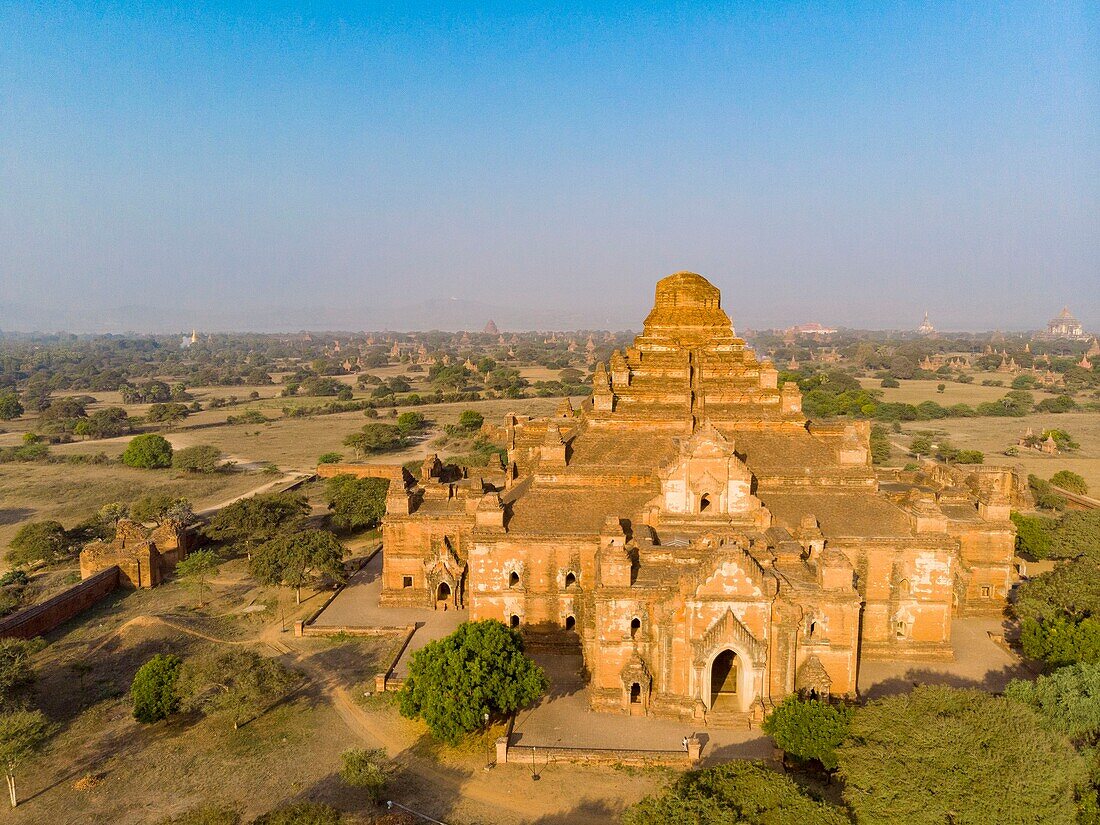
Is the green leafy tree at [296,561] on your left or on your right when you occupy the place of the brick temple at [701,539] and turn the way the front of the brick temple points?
on your right

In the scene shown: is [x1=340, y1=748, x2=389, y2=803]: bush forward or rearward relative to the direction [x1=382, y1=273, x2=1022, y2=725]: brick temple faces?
forward

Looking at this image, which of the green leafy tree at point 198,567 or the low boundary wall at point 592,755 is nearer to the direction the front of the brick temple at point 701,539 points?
the low boundary wall

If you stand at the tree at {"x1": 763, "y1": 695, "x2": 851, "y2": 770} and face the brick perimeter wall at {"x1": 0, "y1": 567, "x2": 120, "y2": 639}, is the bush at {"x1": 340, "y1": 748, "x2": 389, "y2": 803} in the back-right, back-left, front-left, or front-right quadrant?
front-left

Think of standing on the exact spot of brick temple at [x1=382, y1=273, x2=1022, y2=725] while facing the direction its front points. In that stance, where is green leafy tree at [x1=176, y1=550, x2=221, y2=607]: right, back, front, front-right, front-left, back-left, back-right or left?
right

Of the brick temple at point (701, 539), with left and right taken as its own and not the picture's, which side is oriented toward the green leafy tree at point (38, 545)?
right

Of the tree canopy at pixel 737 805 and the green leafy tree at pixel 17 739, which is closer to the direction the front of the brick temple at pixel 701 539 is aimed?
the tree canopy

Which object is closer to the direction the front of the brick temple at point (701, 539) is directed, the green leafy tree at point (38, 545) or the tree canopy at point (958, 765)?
the tree canopy

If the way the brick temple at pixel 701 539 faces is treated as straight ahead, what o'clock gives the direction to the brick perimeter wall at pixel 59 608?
The brick perimeter wall is roughly at 3 o'clock from the brick temple.

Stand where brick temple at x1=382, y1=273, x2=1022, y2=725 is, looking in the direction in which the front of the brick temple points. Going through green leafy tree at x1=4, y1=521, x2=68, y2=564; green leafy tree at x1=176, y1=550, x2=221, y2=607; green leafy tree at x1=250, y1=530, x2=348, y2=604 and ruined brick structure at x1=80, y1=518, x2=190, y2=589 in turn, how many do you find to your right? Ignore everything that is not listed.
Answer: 4

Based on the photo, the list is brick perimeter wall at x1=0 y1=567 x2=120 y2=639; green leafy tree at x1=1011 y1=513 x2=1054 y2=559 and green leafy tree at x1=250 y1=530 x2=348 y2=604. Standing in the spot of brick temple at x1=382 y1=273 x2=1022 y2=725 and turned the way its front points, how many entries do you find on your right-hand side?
2

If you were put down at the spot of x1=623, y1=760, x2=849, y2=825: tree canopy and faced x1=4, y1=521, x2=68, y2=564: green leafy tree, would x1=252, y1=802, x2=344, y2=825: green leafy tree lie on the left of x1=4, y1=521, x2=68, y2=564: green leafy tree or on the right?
left

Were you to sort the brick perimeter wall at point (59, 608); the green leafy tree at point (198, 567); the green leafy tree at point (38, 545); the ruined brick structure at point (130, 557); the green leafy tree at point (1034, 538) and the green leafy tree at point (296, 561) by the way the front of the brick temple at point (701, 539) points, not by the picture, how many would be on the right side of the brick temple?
5

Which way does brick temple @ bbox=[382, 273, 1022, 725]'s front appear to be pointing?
toward the camera

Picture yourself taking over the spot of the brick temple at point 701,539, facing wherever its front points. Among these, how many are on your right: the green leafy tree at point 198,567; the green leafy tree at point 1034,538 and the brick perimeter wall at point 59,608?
2

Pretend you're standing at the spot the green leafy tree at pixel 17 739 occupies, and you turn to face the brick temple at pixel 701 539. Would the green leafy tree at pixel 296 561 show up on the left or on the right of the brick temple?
left

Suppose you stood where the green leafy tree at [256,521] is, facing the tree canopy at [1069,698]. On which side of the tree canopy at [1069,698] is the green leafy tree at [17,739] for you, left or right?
right
